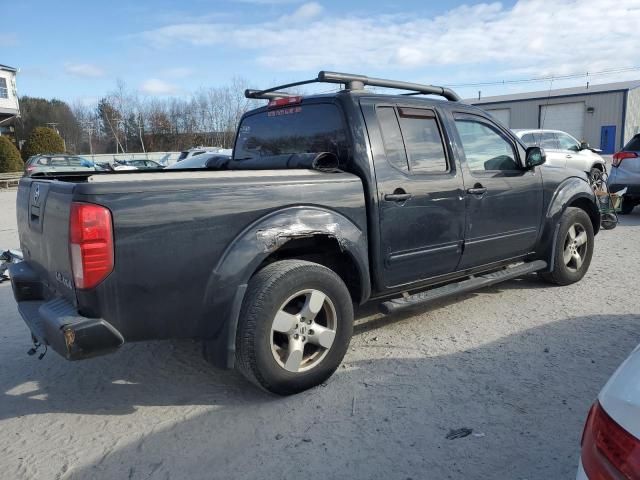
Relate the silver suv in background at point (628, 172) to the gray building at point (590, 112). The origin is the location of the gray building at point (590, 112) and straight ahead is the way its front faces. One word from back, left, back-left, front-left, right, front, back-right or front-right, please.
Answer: front-left

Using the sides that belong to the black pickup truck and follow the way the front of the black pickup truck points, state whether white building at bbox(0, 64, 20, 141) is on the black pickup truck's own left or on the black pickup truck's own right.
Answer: on the black pickup truck's own left

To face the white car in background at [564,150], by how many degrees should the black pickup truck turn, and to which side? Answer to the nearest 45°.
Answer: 0° — it already faces it

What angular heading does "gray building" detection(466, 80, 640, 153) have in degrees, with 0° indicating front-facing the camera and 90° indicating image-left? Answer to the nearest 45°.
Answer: approximately 45°

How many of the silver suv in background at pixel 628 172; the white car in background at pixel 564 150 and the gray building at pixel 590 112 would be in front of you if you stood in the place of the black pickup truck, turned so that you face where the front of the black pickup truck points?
3

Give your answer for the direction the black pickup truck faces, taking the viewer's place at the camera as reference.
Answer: facing away from the viewer and to the right of the viewer

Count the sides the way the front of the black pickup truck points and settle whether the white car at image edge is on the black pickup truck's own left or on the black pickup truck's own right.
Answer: on the black pickup truck's own right
